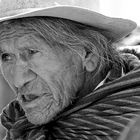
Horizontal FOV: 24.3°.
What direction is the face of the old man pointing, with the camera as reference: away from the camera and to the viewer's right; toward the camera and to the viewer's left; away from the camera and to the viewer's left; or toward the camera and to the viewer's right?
toward the camera and to the viewer's left

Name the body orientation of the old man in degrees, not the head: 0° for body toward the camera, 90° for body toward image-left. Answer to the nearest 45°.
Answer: approximately 45°
